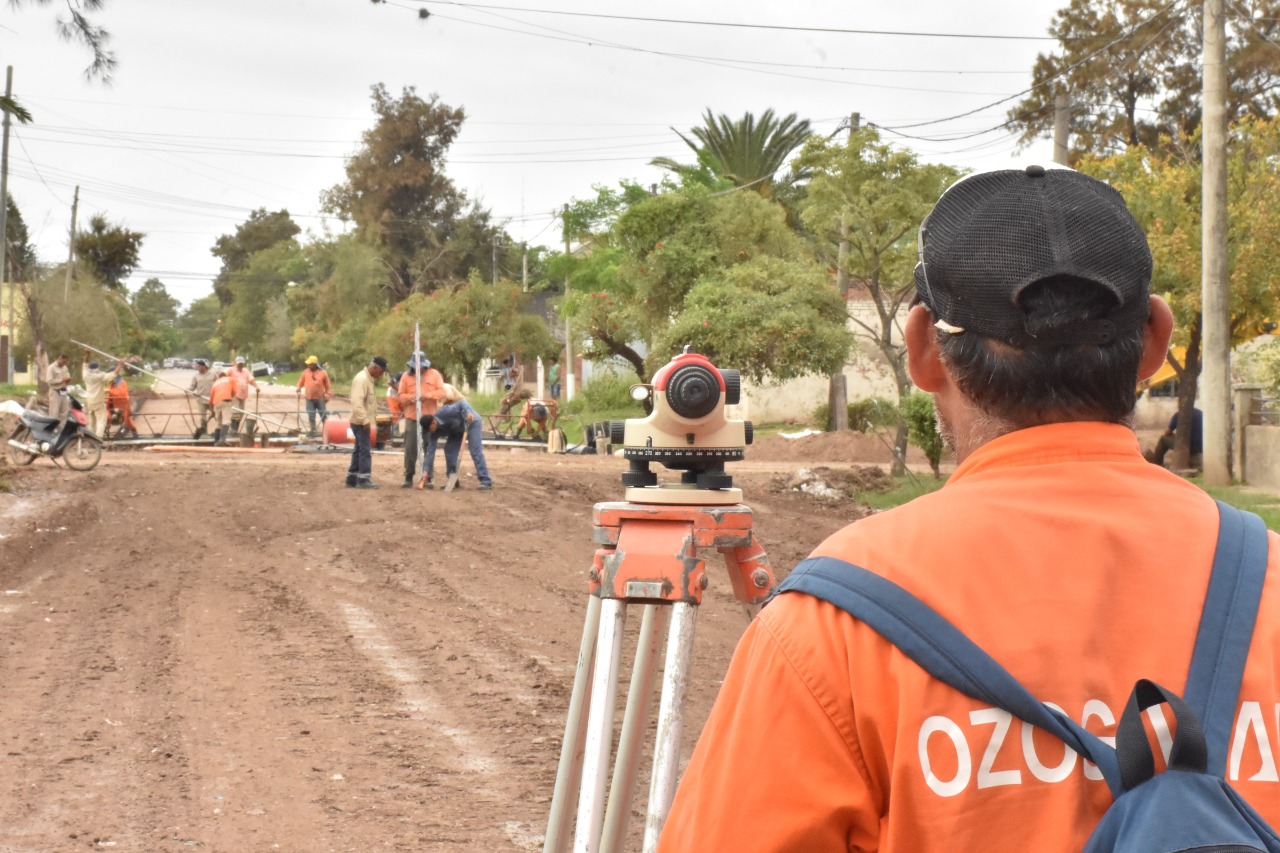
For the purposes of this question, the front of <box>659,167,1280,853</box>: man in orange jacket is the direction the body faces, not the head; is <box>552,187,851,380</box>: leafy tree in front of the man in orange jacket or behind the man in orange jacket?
in front

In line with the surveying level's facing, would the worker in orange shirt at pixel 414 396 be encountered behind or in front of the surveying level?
in front

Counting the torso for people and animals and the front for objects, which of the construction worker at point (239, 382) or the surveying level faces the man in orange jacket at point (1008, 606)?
the construction worker

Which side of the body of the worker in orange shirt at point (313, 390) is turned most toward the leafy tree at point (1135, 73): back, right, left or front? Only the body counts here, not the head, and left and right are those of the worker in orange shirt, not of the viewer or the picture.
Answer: left

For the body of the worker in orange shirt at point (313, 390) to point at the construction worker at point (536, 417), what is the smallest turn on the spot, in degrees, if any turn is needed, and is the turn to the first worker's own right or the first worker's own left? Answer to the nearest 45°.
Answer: approximately 90° to the first worker's own left

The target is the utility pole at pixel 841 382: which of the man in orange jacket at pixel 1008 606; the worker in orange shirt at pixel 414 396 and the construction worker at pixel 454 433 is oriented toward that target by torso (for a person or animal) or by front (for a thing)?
the man in orange jacket

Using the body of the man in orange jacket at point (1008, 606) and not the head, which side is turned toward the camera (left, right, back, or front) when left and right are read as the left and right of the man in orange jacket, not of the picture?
back

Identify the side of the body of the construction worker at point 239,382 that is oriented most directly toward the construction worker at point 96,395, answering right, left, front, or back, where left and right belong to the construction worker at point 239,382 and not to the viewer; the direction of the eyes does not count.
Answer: right

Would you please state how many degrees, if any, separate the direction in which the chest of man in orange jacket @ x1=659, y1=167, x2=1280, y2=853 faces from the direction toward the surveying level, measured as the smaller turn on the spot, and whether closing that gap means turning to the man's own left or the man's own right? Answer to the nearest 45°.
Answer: approximately 45° to the man's own left

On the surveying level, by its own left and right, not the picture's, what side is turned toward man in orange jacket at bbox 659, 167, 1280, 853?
back

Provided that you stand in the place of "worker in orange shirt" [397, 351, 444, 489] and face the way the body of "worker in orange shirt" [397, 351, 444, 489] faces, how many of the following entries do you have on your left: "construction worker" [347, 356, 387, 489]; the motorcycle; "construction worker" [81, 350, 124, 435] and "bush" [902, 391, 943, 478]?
1

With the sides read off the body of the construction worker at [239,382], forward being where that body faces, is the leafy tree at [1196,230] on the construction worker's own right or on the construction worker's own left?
on the construction worker's own left

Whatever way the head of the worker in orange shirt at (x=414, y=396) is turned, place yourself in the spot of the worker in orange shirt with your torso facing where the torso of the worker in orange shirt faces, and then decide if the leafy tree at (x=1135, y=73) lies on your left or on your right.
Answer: on your left
